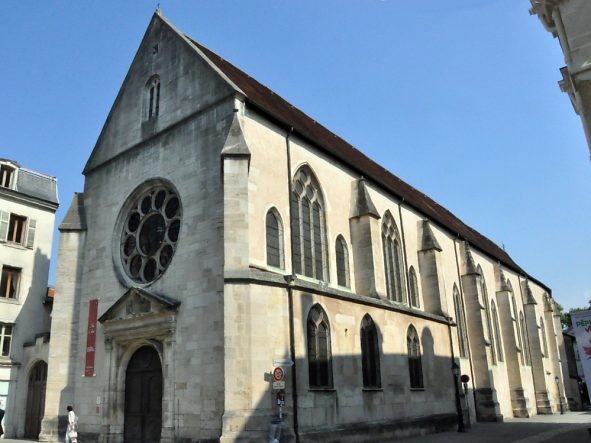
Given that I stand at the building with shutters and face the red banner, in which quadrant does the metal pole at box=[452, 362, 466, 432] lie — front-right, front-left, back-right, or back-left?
front-left

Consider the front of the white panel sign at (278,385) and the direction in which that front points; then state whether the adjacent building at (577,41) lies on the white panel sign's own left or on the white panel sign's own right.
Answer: on the white panel sign's own left

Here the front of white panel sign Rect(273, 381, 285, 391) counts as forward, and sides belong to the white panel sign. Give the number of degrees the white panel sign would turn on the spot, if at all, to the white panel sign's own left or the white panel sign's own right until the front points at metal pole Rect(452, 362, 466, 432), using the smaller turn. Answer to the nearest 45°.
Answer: approximately 135° to the white panel sign's own left

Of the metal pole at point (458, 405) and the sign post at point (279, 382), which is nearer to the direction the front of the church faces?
the sign post

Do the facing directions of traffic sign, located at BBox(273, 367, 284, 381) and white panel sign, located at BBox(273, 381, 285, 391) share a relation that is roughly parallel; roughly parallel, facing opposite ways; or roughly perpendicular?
roughly parallel

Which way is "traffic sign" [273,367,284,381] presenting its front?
toward the camera

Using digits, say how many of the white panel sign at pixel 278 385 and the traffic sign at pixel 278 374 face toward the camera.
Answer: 2

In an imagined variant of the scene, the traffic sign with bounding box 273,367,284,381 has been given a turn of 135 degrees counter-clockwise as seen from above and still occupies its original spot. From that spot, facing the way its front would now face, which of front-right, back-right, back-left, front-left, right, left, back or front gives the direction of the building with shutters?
left

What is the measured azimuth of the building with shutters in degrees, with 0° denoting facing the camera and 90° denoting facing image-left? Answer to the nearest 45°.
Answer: approximately 315°

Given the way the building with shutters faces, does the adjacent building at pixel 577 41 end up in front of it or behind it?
in front

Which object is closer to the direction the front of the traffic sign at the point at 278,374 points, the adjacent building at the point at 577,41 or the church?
the adjacent building

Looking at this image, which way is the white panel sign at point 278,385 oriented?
toward the camera
